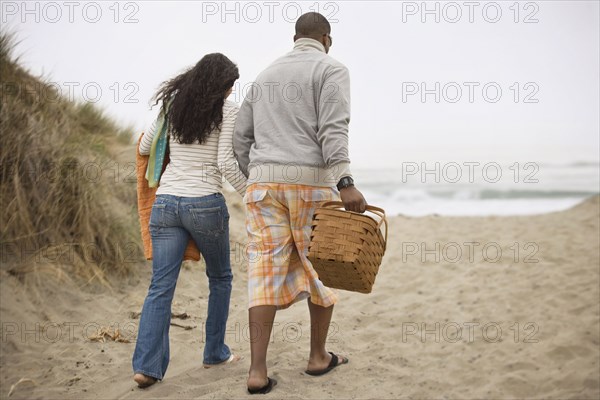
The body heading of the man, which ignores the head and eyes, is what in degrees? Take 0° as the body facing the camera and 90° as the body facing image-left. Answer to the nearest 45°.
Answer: approximately 225°
